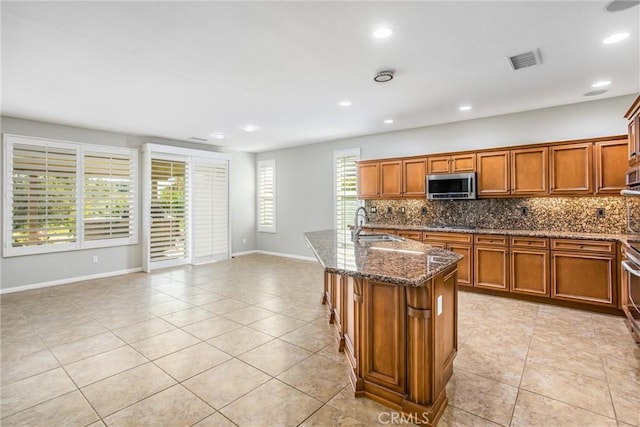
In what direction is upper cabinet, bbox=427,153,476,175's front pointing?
toward the camera

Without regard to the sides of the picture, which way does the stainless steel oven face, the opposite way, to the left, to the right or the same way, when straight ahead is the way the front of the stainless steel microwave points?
to the right

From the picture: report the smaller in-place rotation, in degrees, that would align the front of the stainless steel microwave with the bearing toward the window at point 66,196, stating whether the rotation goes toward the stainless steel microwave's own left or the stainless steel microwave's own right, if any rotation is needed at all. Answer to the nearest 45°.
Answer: approximately 90° to the stainless steel microwave's own right

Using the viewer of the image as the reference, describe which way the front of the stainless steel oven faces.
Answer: facing to the left of the viewer

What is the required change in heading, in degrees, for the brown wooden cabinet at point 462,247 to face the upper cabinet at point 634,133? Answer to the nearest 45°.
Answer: approximately 45° to its left

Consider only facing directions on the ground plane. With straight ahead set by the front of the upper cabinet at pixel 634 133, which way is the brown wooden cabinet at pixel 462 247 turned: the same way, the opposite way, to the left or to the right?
to the left

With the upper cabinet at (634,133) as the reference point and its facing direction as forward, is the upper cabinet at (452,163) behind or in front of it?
in front

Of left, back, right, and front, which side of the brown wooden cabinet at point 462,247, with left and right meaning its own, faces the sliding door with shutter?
right

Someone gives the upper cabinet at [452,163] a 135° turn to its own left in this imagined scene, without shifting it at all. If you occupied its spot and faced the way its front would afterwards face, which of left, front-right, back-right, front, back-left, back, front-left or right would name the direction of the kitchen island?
back-right

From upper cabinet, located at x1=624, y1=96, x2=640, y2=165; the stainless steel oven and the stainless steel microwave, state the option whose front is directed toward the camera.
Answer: the stainless steel microwave

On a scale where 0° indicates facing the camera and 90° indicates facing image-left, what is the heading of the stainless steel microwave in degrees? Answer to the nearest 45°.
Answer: approximately 0°

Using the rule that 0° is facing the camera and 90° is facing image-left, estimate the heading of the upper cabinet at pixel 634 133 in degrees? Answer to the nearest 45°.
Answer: approximately 90°

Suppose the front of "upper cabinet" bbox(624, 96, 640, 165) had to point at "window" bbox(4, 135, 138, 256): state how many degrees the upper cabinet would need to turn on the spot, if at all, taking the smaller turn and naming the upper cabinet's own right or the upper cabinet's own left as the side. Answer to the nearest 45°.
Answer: approximately 45° to the upper cabinet's own left
